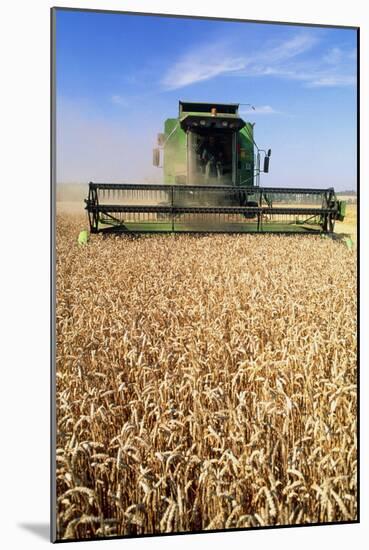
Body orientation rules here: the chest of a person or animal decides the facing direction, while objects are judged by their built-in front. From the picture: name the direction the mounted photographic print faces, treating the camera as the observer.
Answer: facing the viewer and to the right of the viewer
